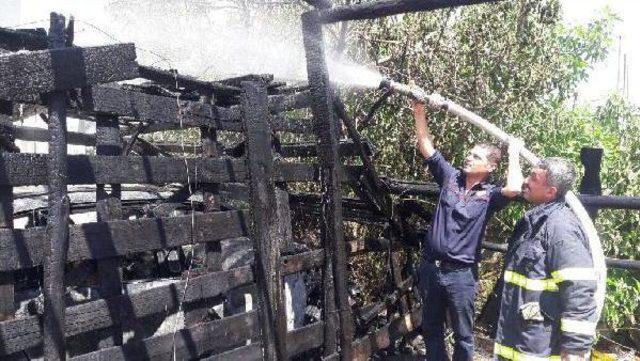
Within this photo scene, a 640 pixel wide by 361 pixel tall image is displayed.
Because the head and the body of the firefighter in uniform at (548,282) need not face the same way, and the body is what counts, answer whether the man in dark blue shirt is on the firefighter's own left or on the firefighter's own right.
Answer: on the firefighter's own right

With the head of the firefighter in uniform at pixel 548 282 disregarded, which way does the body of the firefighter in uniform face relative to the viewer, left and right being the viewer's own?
facing the viewer and to the left of the viewer

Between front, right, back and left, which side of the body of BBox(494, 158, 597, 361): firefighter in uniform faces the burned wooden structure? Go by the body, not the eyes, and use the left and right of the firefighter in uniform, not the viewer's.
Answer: front

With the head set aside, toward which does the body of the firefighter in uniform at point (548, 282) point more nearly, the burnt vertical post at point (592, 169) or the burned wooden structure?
the burned wooden structure

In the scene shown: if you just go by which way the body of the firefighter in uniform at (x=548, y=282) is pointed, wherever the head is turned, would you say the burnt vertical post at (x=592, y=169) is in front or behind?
behind

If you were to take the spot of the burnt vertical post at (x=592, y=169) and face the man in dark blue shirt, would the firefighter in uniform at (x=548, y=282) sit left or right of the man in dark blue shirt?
left

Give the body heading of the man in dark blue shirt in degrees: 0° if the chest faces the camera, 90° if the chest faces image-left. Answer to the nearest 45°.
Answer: approximately 45°

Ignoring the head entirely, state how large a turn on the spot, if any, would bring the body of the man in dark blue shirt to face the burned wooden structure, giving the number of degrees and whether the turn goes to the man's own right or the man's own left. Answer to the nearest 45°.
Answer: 0° — they already face it

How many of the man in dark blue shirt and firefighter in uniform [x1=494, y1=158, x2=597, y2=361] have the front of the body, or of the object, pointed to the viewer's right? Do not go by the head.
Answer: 0

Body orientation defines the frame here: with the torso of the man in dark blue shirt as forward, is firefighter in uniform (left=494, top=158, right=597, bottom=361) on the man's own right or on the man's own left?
on the man's own left

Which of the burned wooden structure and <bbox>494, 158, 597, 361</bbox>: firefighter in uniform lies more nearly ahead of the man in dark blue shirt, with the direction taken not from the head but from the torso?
the burned wooden structure

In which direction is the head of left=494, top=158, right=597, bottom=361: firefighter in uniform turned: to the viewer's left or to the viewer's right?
to the viewer's left
